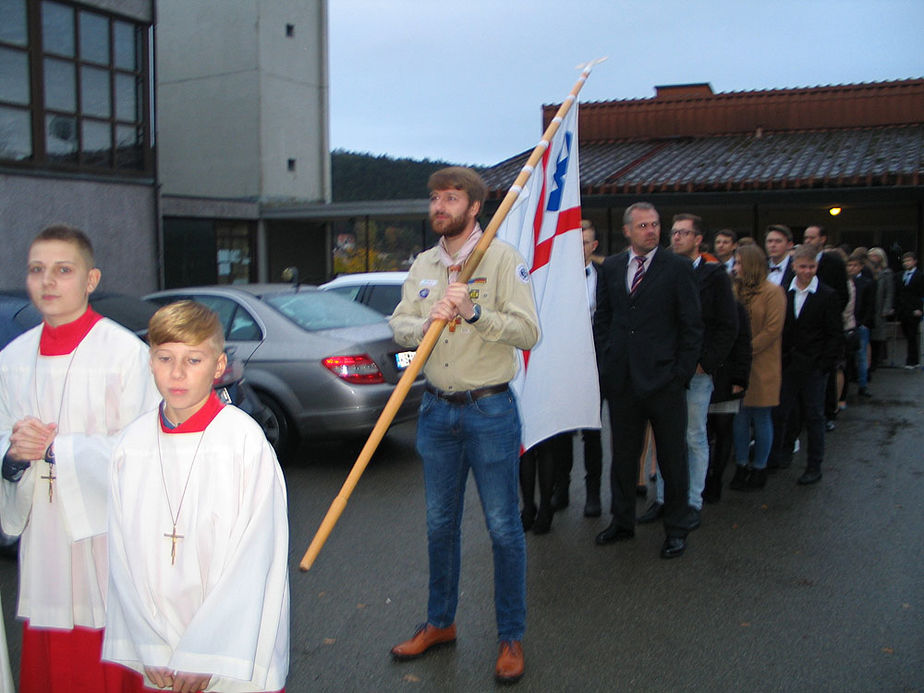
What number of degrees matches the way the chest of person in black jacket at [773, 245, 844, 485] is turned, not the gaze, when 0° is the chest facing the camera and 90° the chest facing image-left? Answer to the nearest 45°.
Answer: approximately 45°

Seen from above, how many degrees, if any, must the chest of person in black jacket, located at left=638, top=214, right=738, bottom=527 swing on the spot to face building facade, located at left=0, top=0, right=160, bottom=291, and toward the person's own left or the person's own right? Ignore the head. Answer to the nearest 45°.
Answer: approximately 90° to the person's own right

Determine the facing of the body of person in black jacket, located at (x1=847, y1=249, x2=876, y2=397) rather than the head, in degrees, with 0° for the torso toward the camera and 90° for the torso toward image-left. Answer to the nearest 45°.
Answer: approximately 45°

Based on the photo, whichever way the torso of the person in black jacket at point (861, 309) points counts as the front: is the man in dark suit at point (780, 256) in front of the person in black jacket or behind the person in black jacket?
in front

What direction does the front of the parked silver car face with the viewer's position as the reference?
facing away from the viewer and to the left of the viewer

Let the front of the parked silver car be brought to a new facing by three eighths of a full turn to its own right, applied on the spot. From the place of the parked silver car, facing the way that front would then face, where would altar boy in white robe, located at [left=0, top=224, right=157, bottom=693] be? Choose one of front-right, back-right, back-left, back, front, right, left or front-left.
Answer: right

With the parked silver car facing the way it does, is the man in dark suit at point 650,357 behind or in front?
behind

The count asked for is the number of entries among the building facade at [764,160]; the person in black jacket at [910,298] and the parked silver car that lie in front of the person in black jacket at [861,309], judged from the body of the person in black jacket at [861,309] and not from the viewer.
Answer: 1
